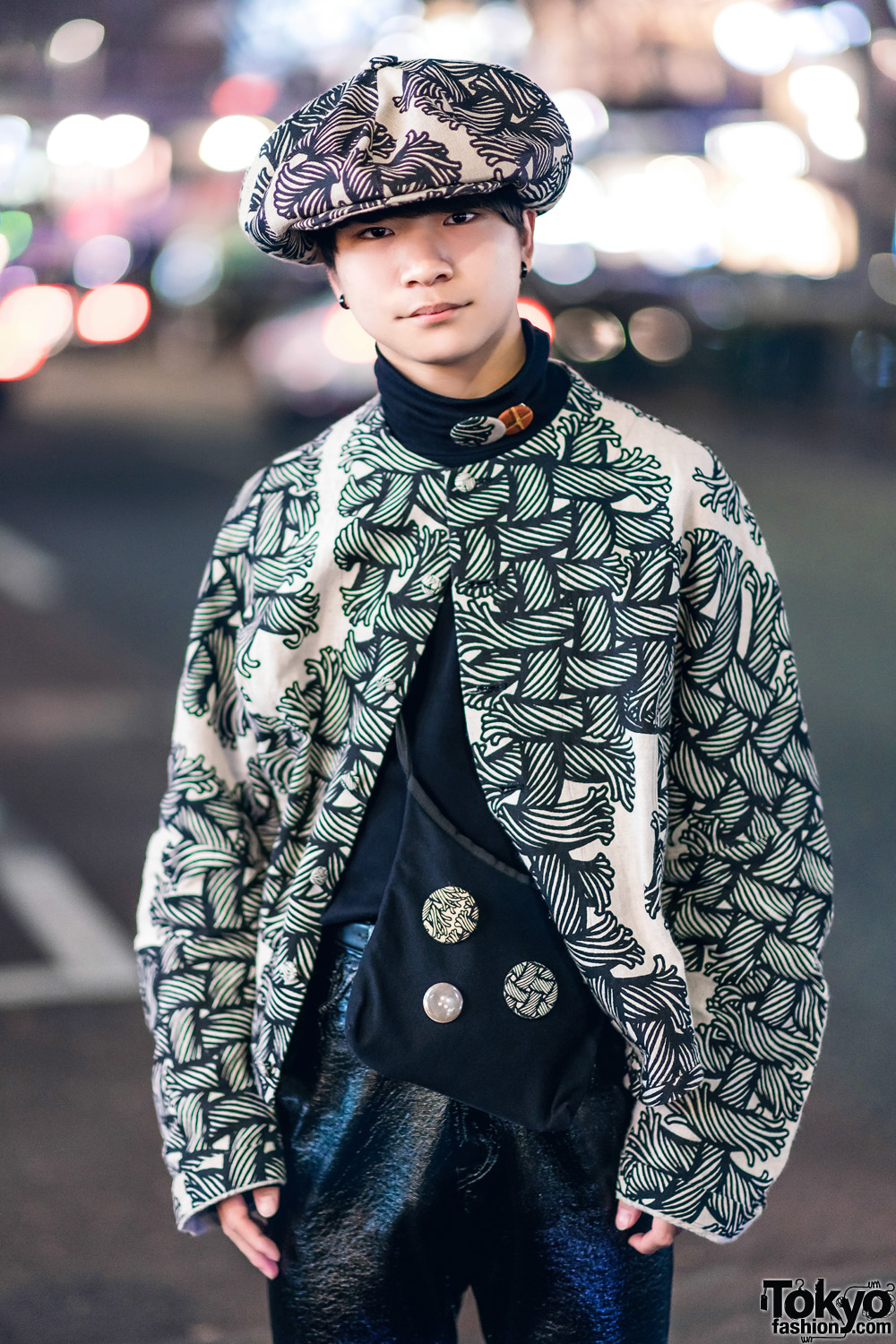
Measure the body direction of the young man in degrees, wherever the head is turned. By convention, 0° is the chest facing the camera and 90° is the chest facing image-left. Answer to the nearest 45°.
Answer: approximately 0°

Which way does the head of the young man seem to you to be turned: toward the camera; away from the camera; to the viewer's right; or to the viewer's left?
toward the camera
